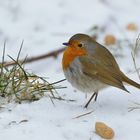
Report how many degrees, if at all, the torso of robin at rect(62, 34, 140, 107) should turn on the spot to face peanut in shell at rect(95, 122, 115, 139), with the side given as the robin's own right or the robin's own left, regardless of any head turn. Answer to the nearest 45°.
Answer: approximately 90° to the robin's own left

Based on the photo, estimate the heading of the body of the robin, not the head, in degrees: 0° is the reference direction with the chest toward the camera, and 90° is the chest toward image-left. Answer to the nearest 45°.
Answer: approximately 90°
